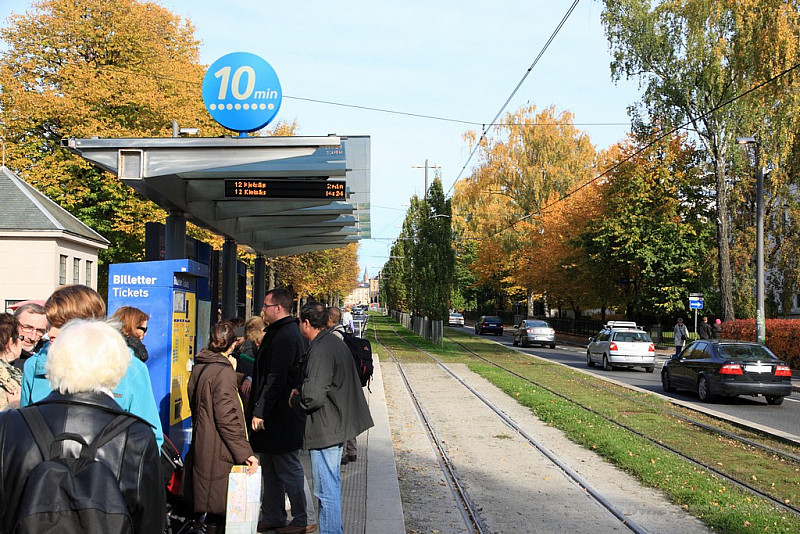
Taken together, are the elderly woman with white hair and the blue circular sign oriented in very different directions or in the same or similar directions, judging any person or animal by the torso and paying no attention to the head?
very different directions

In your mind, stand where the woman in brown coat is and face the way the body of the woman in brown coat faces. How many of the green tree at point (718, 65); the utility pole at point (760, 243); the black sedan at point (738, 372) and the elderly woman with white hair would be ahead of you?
3

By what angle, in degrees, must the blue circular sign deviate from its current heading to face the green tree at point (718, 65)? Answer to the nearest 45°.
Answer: approximately 135° to its left

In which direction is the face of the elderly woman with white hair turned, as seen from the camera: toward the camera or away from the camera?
away from the camera

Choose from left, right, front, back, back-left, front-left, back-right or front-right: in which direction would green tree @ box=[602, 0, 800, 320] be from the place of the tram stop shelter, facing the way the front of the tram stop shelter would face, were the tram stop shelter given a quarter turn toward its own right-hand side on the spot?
back-left

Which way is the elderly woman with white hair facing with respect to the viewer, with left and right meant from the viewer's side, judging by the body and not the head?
facing away from the viewer

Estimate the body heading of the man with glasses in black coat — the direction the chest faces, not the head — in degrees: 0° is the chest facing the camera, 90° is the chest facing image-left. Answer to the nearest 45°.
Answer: approximately 90°

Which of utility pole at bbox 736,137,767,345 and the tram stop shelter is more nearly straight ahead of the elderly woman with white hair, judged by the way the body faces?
the tram stop shelter

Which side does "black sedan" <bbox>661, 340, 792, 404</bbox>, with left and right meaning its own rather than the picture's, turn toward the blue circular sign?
left

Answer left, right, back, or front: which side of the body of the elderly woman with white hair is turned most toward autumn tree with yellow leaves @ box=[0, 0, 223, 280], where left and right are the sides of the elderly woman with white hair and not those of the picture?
front

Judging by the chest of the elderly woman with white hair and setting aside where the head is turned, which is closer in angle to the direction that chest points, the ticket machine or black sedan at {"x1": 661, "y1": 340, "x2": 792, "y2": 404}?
the ticket machine

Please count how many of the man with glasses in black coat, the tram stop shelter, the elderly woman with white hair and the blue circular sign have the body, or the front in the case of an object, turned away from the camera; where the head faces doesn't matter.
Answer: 1

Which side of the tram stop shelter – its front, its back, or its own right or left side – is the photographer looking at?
right

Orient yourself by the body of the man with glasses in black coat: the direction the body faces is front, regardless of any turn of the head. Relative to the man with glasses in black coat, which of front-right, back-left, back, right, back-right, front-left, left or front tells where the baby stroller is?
front-left
